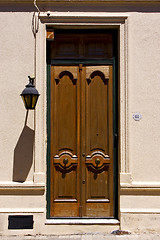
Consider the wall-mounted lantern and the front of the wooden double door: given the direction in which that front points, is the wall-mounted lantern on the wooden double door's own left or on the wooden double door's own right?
on the wooden double door's own right

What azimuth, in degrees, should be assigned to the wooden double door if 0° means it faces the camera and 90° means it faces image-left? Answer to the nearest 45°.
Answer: approximately 0°
